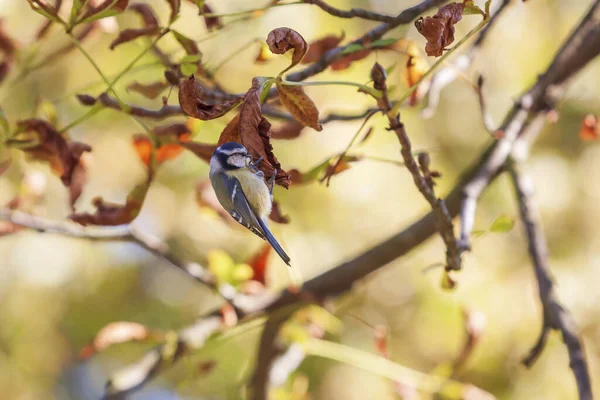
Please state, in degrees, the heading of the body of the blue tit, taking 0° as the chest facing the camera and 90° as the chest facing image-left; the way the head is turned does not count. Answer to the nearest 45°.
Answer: approximately 270°
